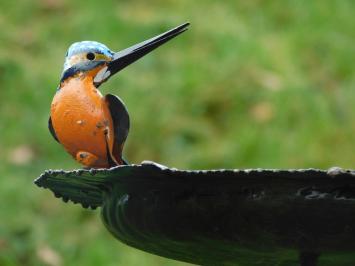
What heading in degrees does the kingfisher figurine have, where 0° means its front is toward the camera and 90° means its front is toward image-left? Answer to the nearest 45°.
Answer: approximately 0°
